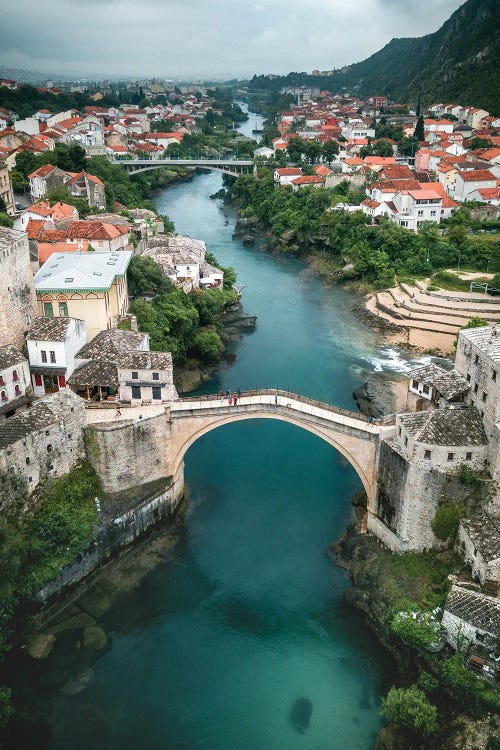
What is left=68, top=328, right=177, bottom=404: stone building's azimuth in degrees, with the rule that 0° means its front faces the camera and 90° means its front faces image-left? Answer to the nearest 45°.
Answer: approximately 0°

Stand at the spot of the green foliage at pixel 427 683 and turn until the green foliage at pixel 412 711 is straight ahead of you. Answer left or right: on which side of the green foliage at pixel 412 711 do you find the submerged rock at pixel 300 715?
right

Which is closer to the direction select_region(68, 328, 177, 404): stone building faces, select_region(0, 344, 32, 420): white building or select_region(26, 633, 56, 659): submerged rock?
the submerged rock

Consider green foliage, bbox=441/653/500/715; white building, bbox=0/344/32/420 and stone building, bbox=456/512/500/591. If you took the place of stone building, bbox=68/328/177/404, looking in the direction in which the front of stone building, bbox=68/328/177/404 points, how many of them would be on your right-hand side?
1

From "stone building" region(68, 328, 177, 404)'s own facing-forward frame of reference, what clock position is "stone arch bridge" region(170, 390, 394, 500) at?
The stone arch bridge is roughly at 10 o'clock from the stone building.

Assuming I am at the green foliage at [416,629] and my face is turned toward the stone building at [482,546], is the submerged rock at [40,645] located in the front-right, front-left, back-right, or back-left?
back-left

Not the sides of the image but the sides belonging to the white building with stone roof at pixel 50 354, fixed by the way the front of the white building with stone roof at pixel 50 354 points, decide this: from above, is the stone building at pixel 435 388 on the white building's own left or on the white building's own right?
on the white building's own left

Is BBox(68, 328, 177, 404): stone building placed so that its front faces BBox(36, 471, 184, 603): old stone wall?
yes

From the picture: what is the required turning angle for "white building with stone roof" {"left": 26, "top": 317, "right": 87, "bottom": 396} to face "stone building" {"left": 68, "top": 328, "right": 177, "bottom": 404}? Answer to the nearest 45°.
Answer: approximately 45° to its left

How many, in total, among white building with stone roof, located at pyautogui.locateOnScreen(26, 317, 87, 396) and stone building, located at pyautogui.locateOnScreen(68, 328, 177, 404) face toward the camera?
2

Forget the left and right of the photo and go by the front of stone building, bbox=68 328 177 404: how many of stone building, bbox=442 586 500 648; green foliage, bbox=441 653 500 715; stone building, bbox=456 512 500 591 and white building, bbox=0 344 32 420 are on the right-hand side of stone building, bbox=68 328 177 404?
1

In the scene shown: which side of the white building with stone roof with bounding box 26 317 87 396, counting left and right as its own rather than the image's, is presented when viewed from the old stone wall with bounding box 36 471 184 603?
front

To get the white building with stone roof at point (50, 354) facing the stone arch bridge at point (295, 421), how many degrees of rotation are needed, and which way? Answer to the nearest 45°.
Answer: approximately 45° to its left

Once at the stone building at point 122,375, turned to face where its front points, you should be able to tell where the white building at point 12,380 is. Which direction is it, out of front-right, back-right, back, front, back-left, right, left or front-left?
right

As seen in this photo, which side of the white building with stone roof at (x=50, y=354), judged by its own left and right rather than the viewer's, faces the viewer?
front

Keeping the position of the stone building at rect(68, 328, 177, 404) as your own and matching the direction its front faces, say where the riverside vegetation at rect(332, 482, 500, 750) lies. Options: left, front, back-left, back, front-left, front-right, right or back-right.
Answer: front-left
